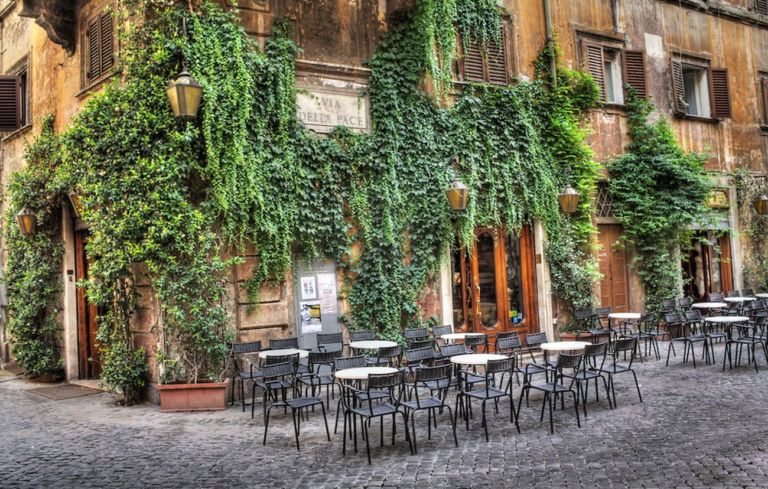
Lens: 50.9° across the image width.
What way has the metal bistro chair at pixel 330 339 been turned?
toward the camera

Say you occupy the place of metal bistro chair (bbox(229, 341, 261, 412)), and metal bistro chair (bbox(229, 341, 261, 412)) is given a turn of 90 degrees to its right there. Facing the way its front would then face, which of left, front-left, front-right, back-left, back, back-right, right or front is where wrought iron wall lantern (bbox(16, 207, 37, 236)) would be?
right

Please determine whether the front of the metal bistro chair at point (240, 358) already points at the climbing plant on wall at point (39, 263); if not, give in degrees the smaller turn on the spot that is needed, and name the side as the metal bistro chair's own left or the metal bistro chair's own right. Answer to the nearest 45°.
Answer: approximately 180°

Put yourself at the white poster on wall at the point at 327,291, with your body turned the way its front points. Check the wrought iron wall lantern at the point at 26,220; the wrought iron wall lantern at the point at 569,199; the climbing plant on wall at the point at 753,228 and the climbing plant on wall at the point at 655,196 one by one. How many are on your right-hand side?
1

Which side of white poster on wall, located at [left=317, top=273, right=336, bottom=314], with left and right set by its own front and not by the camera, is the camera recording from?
front

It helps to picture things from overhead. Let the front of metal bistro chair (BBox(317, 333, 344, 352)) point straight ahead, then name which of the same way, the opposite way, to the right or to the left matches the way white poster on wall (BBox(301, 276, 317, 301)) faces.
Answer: the same way

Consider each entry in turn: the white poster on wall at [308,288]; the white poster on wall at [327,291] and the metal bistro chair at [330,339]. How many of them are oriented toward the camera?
3

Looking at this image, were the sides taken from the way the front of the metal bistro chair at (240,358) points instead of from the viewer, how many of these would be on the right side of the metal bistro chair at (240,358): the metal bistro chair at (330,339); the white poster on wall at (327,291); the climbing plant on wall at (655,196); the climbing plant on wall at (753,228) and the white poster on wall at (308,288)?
0

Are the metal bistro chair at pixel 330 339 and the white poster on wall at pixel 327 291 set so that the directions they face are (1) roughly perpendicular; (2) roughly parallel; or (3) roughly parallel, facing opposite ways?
roughly parallel

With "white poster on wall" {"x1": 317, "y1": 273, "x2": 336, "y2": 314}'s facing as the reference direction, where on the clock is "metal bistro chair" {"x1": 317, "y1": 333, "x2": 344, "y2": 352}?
The metal bistro chair is roughly at 12 o'clock from the white poster on wall.

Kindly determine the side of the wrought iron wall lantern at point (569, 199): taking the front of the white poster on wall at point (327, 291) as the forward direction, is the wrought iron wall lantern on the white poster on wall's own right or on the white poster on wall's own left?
on the white poster on wall's own left

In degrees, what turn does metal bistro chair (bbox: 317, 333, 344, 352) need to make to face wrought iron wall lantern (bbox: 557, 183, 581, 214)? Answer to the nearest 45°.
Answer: approximately 135° to its left

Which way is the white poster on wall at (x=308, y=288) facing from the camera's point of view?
toward the camera
